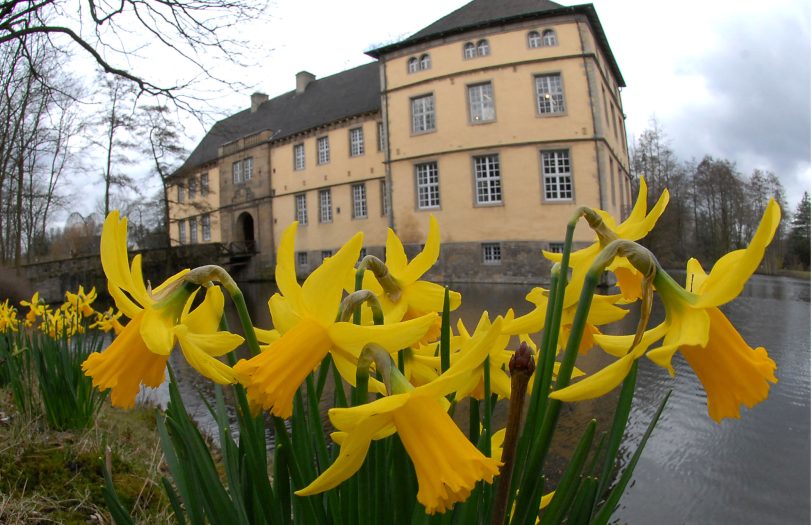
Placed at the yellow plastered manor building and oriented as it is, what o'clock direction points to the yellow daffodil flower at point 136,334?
The yellow daffodil flower is roughly at 11 o'clock from the yellow plastered manor building.

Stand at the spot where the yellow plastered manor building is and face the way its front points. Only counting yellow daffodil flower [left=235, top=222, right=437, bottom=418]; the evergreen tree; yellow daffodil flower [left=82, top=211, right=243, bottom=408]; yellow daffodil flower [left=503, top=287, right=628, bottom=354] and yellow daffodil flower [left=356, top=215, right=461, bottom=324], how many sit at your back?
1

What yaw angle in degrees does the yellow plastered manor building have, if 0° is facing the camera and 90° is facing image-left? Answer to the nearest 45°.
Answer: approximately 45°

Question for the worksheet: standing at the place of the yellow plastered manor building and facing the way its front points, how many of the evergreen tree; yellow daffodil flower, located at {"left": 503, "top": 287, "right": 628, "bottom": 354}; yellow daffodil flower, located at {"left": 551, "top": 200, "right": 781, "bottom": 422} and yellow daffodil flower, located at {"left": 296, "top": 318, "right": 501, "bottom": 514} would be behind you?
1

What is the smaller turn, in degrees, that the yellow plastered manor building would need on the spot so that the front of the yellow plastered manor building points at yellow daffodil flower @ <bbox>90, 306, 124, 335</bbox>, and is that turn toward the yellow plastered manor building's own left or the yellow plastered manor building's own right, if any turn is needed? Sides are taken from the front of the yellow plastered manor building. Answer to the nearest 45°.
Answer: approximately 45° to the yellow plastered manor building's own left

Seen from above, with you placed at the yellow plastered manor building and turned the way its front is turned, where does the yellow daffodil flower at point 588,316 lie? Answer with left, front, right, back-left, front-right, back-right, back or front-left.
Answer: front-left

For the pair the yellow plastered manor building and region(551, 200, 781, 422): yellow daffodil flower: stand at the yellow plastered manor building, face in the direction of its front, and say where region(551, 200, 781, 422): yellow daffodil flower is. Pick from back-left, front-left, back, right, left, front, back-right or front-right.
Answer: front-left

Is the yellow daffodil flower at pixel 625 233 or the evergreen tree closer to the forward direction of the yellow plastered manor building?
the yellow daffodil flower

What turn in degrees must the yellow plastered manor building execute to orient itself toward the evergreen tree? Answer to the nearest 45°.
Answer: approximately 180°
